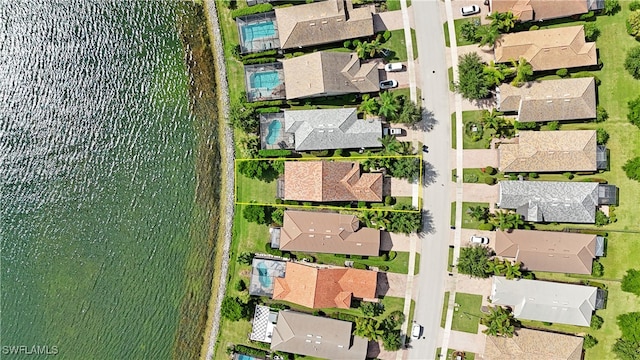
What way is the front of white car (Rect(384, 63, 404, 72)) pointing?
to the viewer's left

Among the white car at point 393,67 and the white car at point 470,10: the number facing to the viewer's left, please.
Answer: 1

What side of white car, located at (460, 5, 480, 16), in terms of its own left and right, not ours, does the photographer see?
right

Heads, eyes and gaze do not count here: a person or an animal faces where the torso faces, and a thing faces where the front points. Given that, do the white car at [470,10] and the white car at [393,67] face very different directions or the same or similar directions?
very different directions

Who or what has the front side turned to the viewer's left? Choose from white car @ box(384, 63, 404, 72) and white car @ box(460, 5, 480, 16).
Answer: white car @ box(384, 63, 404, 72)

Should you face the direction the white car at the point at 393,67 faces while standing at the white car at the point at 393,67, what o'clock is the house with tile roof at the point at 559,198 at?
The house with tile roof is roughly at 6 o'clock from the white car.

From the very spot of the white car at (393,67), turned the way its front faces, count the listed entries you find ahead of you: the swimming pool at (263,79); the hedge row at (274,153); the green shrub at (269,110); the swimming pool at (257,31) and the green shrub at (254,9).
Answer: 5
